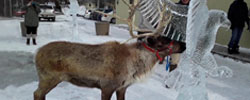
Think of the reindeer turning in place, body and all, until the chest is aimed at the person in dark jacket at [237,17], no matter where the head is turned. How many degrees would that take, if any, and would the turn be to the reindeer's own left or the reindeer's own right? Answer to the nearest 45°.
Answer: approximately 45° to the reindeer's own left

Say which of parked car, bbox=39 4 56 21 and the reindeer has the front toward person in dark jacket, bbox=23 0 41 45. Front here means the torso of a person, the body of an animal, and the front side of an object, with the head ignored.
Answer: the parked car

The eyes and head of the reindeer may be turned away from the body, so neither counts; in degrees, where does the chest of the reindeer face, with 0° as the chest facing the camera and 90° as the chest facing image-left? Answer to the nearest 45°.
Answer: approximately 270°

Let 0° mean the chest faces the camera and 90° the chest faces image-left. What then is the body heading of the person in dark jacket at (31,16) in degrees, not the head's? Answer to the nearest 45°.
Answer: approximately 0°

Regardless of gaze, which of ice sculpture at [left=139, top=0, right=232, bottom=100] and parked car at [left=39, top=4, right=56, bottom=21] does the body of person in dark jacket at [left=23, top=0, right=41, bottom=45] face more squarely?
the ice sculpture

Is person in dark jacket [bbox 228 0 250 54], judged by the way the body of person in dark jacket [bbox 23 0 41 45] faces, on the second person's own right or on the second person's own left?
on the second person's own left

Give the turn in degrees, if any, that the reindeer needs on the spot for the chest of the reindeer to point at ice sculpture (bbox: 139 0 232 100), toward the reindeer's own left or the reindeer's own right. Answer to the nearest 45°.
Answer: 0° — it already faces it

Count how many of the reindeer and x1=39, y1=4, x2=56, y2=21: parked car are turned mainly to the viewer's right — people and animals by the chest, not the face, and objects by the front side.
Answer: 1

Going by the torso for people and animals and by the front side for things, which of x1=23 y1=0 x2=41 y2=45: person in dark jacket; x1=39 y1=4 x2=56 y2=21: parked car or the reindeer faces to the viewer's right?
the reindeer
